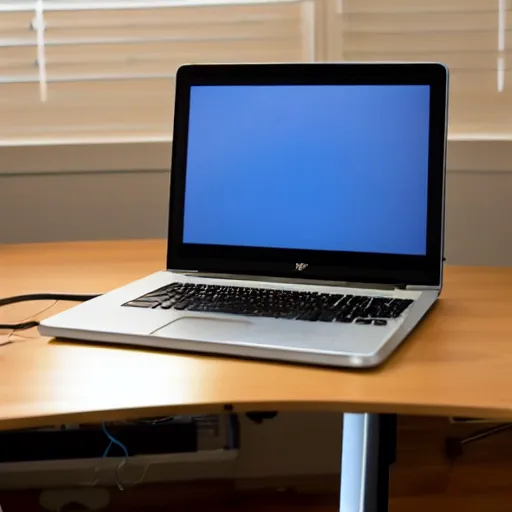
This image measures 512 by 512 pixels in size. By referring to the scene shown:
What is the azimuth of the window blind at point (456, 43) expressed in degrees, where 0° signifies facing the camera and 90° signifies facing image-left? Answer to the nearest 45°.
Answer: approximately 0°

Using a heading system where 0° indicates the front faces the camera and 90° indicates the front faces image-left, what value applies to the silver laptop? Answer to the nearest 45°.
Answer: approximately 45°

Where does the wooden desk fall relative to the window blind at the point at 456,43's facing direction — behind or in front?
in front

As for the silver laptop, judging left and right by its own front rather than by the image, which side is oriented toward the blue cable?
right

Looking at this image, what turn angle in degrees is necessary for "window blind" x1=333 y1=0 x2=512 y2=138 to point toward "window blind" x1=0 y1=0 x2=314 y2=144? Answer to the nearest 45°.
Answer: approximately 90° to its right

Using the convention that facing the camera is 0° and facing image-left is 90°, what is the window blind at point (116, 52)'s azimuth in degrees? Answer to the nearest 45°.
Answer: approximately 0°

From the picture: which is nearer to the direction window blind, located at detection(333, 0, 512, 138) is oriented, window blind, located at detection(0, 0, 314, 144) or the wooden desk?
the wooden desk

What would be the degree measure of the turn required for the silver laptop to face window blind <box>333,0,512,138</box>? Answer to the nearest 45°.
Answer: approximately 180°

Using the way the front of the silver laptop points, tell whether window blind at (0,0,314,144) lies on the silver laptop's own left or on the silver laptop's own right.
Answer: on the silver laptop's own right

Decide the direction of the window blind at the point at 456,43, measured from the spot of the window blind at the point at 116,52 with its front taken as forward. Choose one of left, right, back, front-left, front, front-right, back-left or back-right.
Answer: left
